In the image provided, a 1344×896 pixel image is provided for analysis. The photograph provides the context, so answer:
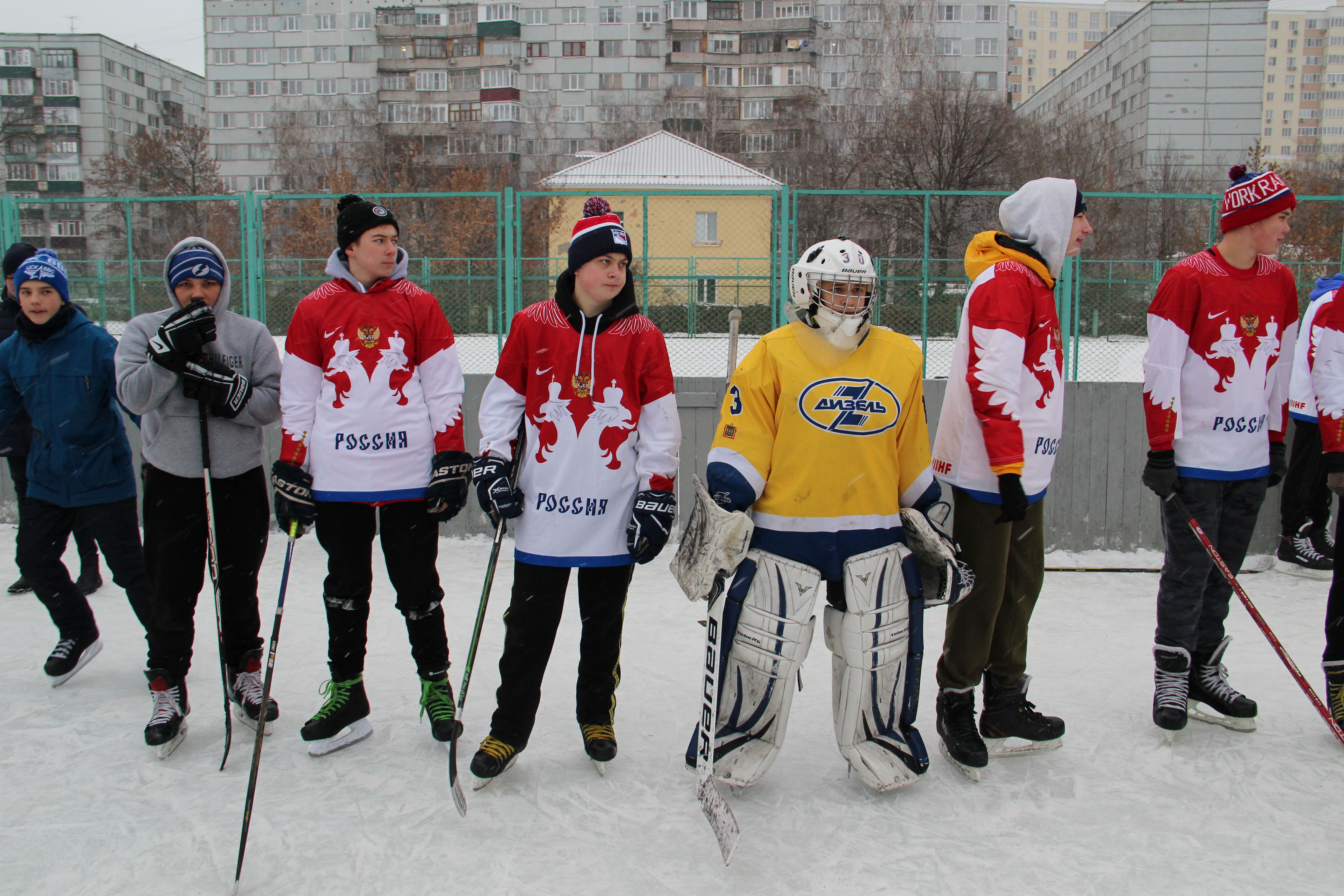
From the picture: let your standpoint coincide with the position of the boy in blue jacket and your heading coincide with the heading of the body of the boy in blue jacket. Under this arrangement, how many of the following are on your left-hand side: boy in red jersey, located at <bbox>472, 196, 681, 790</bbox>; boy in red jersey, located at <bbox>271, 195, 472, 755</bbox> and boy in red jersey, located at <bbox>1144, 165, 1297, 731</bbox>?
3

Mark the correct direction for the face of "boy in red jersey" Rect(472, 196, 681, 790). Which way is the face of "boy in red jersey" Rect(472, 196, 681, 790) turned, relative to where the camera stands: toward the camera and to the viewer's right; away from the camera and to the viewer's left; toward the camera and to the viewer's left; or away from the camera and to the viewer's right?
toward the camera and to the viewer's right

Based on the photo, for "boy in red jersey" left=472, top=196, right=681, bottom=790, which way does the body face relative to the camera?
toward the camera

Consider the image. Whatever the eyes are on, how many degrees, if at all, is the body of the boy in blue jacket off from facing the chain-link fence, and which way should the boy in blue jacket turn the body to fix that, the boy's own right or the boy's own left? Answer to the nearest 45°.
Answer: approximately 180°

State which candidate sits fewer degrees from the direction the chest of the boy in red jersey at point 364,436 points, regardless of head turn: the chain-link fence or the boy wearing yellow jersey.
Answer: the boy wearing yellow jersey

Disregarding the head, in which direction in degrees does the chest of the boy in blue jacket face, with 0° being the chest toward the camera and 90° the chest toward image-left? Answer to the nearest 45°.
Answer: approximately 45°

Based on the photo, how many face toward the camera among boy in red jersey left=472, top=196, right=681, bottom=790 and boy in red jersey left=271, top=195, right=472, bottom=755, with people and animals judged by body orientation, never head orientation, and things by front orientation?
2

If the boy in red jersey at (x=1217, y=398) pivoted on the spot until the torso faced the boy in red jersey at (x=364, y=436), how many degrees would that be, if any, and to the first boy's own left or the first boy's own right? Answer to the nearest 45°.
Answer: approximately 90° to the first boy's own right

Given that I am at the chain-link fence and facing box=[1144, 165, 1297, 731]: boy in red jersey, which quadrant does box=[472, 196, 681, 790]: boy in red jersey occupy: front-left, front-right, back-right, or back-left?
front-right

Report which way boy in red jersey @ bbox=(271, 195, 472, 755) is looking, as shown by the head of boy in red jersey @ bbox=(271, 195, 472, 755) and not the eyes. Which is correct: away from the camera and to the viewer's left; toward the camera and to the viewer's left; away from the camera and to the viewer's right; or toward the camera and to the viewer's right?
toward the camera and to the viewer's right

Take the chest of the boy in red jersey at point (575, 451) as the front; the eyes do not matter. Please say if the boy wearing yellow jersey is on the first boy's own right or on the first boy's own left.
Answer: on the first boy's own left
